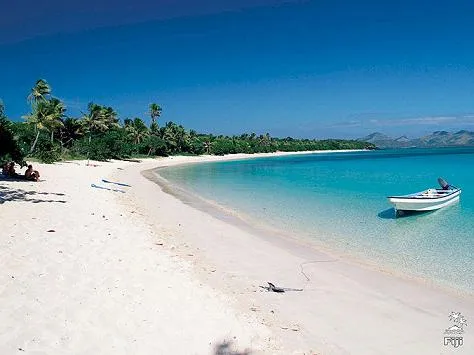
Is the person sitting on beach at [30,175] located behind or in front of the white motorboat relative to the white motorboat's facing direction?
in front

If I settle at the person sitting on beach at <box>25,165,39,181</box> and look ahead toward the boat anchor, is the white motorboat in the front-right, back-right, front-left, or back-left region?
front-left

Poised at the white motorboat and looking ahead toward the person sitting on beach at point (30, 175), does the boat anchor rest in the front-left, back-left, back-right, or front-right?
front-left

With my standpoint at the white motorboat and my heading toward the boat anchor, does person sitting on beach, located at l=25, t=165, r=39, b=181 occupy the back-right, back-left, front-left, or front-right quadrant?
front-right

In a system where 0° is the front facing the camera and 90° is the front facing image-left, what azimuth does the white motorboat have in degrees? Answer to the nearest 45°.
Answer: approximately 45°

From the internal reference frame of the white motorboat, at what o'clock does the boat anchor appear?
The boat anchor is roughly at 11 o'clock from the white motorboat.

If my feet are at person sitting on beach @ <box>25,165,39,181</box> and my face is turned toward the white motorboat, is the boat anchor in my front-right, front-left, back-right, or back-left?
front-right
